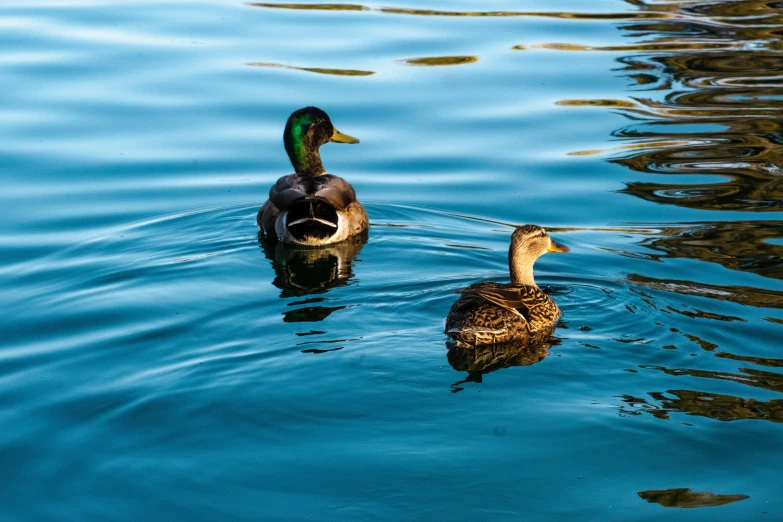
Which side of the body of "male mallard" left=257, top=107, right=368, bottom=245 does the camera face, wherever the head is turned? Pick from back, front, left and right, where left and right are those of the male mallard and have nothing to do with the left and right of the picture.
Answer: back
